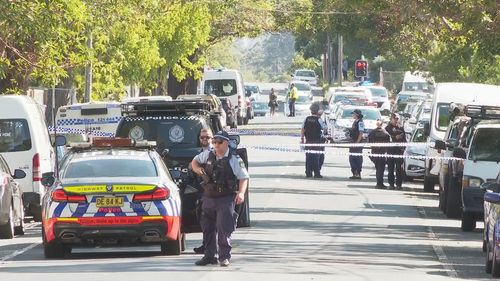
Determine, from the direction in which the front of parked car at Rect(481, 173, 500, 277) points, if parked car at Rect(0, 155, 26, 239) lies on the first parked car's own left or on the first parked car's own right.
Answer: on the first parked car's own right

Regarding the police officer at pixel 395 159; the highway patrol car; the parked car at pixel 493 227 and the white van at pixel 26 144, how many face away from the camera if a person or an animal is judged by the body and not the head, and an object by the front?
2

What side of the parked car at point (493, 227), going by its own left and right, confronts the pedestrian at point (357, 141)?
back

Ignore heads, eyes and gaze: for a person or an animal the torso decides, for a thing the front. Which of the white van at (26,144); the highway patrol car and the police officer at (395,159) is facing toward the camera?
the police officer

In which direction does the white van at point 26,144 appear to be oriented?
away from the camera

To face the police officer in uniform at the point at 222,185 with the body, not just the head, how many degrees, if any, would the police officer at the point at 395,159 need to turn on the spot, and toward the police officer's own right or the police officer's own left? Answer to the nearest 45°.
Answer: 0° — they already face them

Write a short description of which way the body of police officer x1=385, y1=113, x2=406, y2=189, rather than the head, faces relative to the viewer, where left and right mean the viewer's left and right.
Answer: facing the viewer

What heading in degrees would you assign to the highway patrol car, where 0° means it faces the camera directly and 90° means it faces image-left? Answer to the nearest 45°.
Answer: approximately 180°

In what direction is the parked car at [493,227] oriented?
toward the camera
